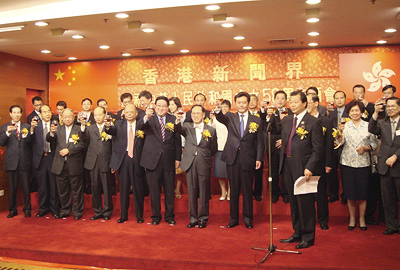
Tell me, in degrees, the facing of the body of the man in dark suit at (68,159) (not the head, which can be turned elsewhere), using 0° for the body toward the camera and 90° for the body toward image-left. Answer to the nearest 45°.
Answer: approximately 0°

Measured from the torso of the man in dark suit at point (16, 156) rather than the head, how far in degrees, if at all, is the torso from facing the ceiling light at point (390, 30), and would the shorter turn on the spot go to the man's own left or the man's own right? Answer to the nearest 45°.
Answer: approximately 90° to the man's own left

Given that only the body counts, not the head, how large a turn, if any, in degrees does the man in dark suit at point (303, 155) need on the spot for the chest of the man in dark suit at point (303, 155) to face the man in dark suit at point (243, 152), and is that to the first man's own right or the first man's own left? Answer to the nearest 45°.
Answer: approximately 90° to the first man's own right

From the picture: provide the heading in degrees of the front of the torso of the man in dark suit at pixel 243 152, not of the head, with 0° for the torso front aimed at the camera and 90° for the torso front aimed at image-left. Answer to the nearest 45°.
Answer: approximately 0°

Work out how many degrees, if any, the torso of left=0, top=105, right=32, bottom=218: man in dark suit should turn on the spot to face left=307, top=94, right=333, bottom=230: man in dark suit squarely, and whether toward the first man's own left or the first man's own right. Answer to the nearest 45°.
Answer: approximately 45° to the first man's own left

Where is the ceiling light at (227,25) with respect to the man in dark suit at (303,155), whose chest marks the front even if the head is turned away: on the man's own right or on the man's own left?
on the man's own right
